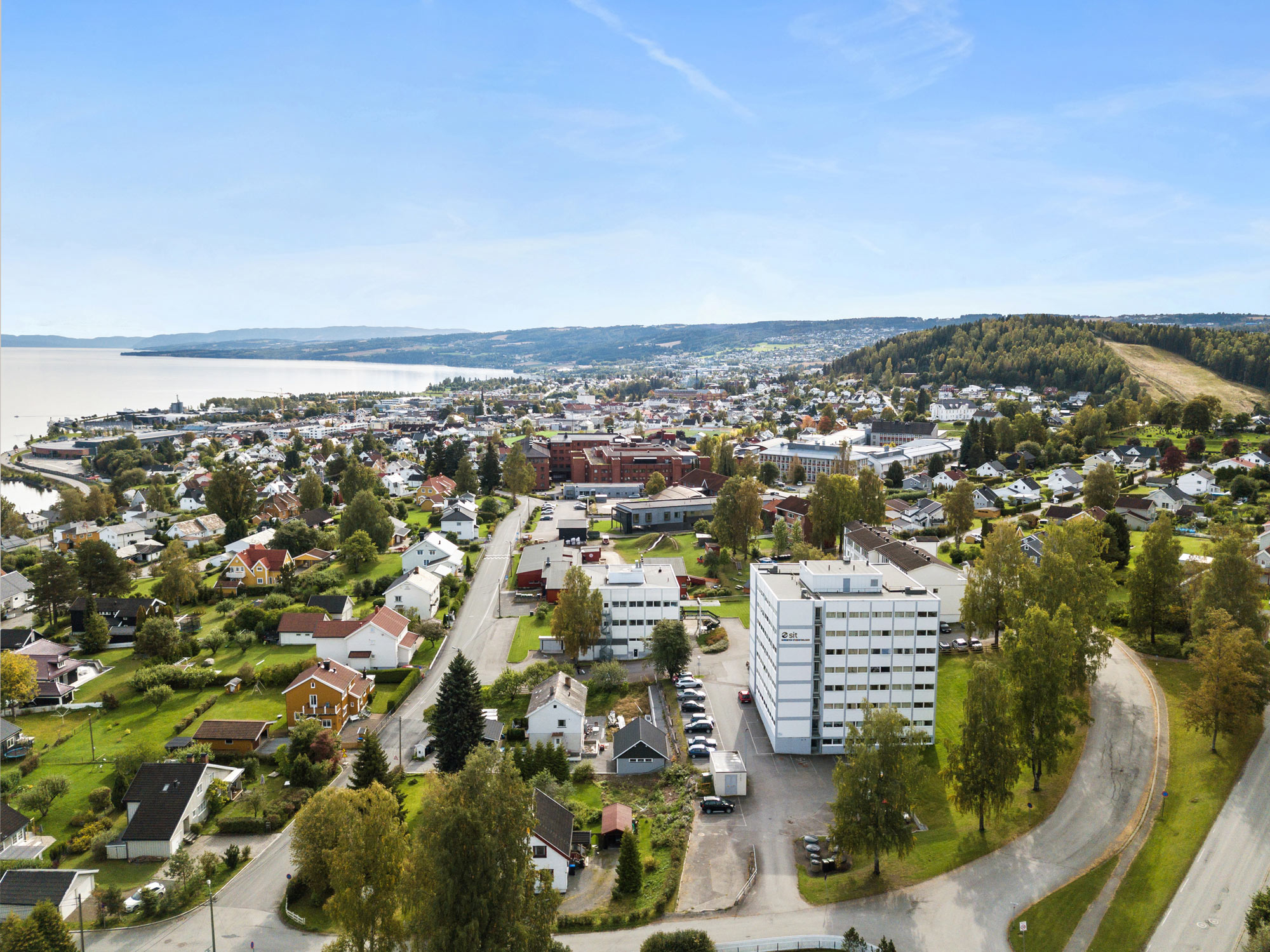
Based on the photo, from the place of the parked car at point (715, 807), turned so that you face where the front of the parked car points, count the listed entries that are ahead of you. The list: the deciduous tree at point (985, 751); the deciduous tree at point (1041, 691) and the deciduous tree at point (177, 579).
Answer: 2

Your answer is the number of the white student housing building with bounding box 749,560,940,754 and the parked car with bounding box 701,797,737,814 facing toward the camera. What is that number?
1

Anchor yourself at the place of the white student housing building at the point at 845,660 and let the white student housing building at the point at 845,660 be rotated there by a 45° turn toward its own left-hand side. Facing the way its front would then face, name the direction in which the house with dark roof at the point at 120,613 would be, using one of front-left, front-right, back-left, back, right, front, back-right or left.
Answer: back-right

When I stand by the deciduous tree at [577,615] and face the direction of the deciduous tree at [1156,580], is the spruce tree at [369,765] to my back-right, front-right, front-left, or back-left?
back-right

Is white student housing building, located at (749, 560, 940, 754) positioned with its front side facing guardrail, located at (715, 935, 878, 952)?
yes

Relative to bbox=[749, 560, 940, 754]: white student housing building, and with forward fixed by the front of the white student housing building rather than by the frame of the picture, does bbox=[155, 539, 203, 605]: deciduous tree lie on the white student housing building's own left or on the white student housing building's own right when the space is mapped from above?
on the white student housing building's own right

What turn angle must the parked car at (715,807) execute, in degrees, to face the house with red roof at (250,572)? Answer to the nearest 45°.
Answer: approximately 135° to its left

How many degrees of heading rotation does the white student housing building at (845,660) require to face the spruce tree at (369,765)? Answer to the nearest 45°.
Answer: approximately 45° to its right

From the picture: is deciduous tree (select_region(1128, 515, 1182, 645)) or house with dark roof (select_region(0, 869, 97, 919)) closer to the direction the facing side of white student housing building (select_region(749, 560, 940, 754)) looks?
the house with dark roof

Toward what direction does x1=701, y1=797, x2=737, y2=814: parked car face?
to the viewer's right

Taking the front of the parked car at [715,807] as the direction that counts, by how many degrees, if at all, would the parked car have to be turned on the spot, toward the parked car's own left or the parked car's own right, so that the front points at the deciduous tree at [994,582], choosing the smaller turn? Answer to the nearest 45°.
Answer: approximately 45° to the parked car's own left

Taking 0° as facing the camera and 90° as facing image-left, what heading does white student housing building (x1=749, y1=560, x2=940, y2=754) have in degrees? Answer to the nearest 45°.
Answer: approximately 0°

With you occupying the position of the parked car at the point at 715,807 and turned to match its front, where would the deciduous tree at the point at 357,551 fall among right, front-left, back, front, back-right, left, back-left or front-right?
back-left

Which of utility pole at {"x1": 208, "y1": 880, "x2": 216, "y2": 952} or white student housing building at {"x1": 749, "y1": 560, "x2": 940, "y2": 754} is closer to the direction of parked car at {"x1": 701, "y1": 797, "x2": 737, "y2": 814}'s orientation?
the white student housing building
